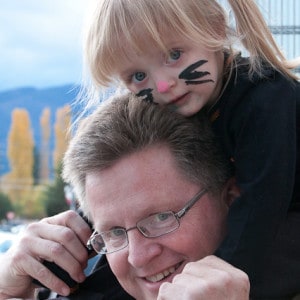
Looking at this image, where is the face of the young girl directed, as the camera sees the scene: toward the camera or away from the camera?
toward the camera

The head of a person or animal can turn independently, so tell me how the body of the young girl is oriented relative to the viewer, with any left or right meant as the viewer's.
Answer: facing the viewer and to the left of the viewer

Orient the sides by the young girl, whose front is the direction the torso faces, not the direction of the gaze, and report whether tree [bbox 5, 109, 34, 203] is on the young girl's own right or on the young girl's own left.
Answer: on the young girl's own right

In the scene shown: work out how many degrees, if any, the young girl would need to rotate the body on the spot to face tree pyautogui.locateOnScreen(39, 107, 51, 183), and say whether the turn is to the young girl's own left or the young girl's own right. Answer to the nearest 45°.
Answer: approximately 135° to the young girl's own right

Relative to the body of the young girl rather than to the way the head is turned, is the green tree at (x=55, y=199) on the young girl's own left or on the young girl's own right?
on the young girl's own right

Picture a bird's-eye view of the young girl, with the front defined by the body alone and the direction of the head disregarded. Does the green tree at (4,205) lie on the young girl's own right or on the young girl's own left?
on the young girl's own right

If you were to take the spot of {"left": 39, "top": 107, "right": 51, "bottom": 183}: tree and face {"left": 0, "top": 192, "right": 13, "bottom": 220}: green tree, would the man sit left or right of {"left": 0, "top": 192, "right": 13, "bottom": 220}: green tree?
left
